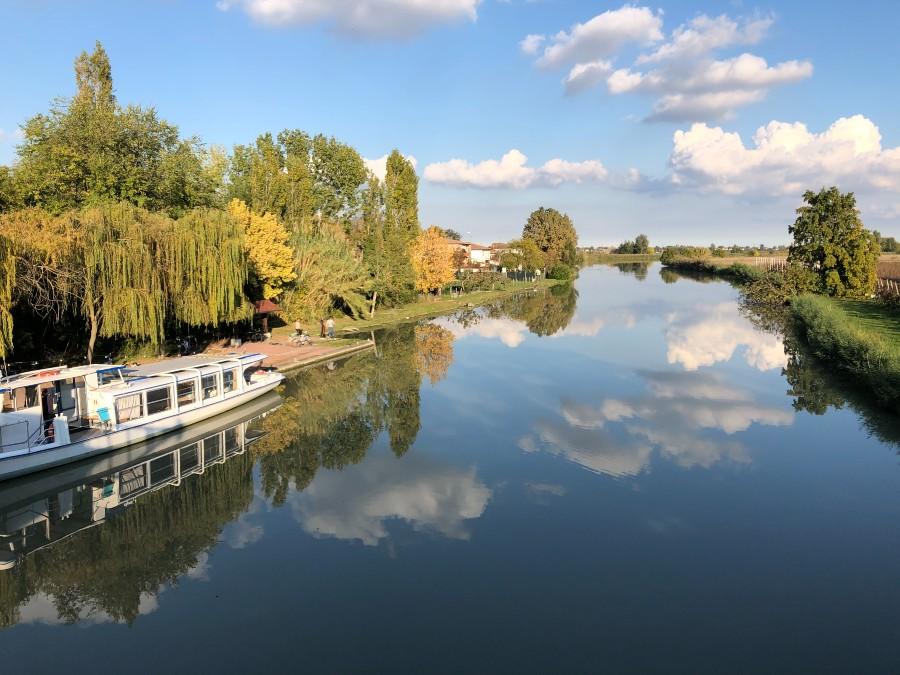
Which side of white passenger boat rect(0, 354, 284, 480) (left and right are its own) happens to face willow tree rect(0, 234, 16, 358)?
left

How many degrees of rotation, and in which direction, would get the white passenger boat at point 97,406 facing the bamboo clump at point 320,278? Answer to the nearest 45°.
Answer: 0° — it already faces it

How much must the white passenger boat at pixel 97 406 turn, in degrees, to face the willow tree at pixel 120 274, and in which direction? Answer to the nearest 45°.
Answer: approximately 45° to its left

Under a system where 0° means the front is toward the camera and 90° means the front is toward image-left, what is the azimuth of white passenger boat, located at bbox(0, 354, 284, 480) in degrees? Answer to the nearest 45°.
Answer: approximately 225°

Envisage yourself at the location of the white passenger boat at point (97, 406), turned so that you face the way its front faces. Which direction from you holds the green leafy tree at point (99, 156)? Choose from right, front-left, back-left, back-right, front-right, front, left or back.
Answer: front-left
